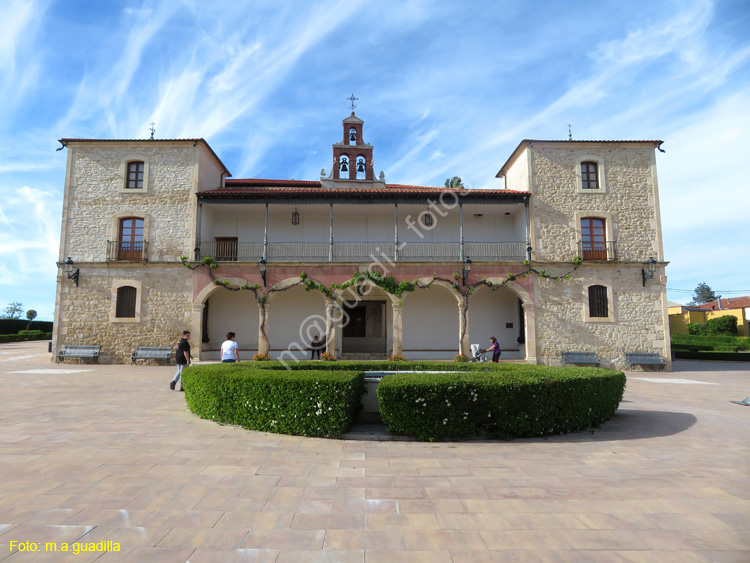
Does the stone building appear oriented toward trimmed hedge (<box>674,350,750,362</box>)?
no

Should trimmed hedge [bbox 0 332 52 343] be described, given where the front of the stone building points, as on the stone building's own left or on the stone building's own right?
on the stone building's own right

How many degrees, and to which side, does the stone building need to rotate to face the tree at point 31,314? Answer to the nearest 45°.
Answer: approximately 135° to its right

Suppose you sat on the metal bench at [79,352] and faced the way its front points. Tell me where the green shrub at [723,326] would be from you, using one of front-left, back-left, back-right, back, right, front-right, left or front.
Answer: left

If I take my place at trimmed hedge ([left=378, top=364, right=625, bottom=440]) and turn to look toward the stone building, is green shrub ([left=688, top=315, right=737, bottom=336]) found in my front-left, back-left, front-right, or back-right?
front-right

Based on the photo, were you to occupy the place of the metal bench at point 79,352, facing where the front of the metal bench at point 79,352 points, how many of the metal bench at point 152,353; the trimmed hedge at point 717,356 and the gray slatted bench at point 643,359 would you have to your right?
0

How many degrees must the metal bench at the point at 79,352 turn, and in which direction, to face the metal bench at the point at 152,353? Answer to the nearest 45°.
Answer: approximately 45° to its left

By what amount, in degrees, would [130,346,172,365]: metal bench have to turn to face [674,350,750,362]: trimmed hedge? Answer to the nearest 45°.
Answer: approximately 90° to its left

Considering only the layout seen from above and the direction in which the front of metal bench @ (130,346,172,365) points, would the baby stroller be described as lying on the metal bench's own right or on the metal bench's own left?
on the metal bench's own left

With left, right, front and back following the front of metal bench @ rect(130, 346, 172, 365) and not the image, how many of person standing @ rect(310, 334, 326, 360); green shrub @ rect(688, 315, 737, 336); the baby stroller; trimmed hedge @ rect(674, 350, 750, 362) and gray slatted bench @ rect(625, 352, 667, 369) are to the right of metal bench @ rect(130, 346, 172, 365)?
0

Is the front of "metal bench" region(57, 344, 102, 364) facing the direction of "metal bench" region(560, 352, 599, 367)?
no

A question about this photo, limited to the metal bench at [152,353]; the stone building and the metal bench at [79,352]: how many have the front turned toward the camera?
3

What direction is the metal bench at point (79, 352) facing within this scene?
toward the camera

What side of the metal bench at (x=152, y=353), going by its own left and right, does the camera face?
front

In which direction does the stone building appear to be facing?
toward the camera

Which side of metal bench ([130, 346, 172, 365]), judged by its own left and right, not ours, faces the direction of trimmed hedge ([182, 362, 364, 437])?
front

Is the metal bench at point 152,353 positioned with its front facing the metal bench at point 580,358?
no
